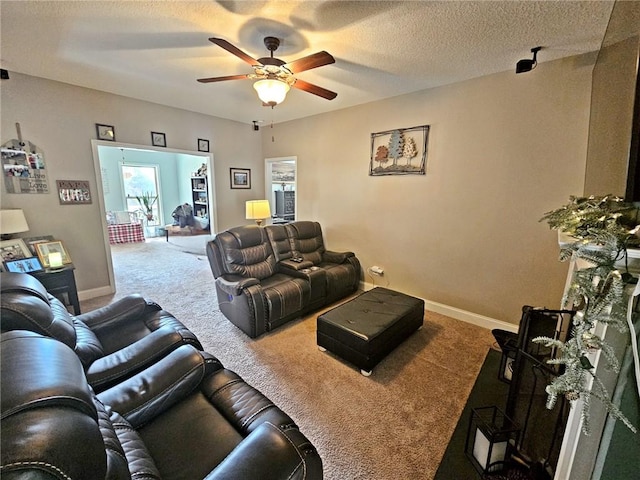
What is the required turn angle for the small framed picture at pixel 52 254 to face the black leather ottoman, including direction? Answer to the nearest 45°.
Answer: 0° — it already faces it

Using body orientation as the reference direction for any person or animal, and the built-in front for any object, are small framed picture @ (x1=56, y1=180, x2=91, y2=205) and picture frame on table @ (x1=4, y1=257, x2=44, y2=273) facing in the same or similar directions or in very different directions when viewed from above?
same or similar directions

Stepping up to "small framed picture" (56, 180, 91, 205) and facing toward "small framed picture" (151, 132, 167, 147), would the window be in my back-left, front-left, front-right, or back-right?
front-left

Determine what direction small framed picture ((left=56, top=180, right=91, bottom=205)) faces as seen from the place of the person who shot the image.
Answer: facing the viewer

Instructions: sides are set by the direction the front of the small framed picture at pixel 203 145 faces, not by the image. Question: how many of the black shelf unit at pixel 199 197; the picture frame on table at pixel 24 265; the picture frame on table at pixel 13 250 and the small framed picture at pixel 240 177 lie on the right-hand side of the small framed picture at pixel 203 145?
2

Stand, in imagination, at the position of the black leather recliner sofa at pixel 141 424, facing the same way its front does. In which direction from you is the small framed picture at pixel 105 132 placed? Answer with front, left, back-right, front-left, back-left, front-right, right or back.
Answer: front-left

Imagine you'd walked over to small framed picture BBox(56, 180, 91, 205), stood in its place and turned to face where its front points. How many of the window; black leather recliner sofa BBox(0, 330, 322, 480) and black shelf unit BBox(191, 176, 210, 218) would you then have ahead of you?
1

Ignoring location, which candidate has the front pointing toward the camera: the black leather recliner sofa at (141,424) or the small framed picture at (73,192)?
the small framed picture

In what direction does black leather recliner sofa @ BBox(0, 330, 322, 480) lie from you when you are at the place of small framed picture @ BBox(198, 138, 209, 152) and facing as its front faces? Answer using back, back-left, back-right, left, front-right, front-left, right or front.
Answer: front-right

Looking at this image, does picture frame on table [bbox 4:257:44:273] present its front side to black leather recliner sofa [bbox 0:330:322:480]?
yes

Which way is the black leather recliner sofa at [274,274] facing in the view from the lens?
facing the viewer and to the right of the viewer

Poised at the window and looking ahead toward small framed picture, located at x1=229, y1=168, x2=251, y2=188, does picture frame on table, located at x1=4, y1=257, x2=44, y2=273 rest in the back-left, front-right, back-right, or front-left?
front-right
